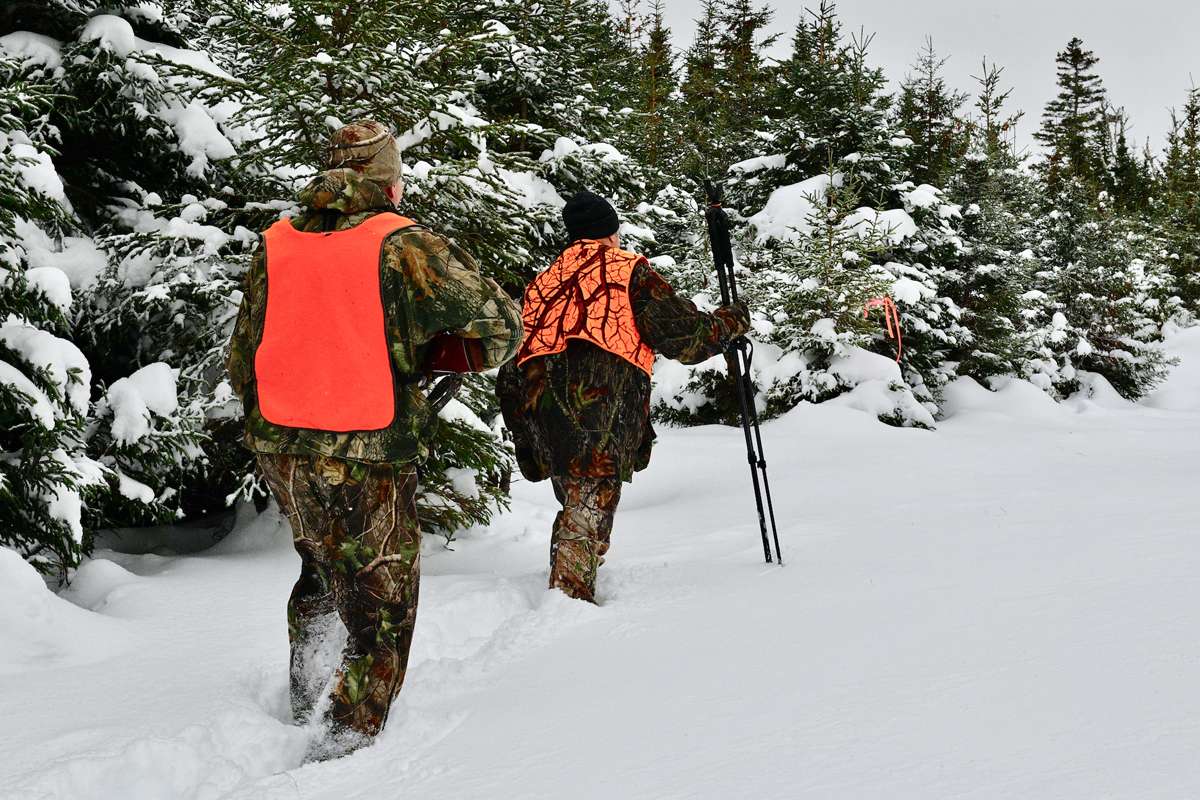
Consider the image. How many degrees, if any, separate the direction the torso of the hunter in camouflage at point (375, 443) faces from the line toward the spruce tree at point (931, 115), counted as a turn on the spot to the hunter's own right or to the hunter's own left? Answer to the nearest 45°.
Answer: approximately 45° to the hunter's own right

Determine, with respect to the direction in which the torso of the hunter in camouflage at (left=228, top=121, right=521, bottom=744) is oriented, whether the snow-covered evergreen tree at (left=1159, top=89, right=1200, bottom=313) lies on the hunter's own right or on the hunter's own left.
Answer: on the hunter's own right

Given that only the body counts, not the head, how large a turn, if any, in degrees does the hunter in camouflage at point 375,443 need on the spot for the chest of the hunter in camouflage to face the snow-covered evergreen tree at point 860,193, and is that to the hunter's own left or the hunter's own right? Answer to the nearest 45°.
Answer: approximately 45° to the hunter's own right

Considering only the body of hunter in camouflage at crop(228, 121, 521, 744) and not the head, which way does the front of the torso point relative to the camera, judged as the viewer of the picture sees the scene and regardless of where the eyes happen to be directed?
away from the camera

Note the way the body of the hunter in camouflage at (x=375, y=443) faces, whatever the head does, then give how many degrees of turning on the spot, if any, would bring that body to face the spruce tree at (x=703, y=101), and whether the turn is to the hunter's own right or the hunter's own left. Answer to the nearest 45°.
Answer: approximately 45° to the hunter's own right

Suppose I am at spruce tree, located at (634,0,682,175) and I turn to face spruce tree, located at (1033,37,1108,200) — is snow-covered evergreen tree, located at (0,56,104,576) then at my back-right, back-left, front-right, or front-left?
back-right
